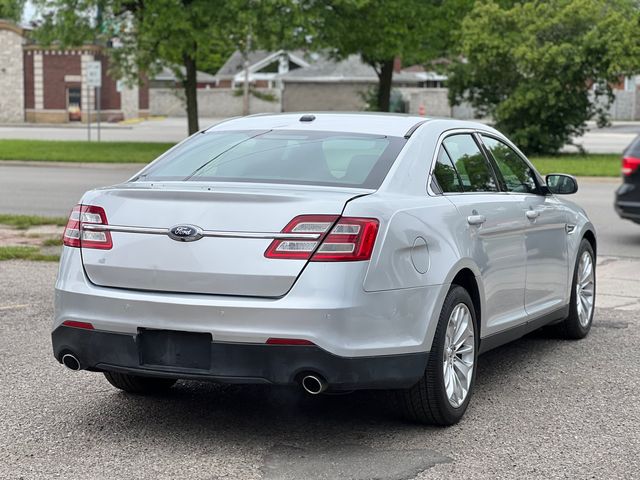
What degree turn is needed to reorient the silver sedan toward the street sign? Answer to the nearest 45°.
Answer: approximately 45° to its left

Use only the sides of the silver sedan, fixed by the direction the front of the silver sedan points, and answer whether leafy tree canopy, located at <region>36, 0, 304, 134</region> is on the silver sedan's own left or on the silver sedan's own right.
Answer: on the silver sedan's own left

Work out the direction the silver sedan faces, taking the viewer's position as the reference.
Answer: facing away from the viewer and to the right of the viewer

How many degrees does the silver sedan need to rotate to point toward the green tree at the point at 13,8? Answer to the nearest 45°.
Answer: approximately 45° to its left

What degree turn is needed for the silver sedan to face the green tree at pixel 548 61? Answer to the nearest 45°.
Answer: approximately 45° to its left
